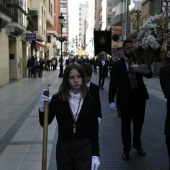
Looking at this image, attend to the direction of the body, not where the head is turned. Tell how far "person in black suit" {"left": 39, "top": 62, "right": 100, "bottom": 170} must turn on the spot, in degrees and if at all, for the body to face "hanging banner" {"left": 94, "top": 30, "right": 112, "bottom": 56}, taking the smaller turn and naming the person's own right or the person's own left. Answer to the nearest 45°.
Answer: approximately 180°

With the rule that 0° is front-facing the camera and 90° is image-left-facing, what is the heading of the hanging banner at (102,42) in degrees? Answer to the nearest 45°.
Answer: approximately 0°

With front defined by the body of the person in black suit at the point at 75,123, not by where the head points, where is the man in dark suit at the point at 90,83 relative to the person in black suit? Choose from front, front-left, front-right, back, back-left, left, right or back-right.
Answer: back

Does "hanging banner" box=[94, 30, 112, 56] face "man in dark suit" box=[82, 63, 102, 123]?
yes

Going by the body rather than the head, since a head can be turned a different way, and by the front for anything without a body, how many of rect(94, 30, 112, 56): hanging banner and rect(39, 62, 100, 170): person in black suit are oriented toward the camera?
2

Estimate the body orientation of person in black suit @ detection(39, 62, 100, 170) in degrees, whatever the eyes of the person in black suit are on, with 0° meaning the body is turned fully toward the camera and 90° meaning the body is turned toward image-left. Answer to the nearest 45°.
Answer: approximately 0°

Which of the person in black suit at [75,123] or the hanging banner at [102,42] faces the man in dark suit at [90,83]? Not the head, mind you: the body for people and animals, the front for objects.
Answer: the hanging banner

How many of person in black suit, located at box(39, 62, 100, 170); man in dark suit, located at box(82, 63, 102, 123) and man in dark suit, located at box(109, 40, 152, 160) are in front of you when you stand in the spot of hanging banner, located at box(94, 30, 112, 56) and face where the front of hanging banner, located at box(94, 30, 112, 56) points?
3

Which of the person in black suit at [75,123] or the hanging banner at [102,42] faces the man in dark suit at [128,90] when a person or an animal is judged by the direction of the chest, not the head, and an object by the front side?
the hanging banner
